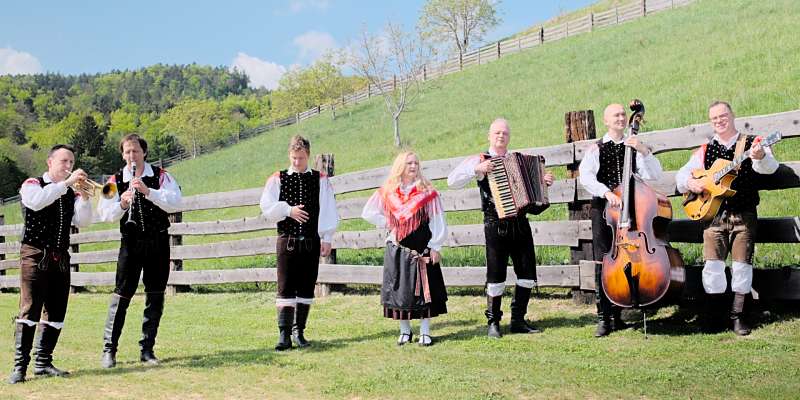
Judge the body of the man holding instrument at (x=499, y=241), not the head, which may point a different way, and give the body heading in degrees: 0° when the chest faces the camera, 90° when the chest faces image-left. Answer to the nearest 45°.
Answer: approximately 0°

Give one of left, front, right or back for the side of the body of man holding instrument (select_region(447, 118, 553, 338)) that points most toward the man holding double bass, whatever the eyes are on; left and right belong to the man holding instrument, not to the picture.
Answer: left

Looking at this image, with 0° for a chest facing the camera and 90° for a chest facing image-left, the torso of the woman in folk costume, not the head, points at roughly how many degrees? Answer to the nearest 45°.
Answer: approximately 0°

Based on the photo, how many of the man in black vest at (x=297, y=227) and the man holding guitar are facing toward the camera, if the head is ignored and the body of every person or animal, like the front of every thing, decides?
2

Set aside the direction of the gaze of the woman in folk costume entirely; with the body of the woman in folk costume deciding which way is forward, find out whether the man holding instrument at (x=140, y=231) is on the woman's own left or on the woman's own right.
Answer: on the woman's own right

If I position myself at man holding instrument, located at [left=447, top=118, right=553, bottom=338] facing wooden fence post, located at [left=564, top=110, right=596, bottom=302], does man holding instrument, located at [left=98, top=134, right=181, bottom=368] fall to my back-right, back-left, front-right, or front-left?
back-left

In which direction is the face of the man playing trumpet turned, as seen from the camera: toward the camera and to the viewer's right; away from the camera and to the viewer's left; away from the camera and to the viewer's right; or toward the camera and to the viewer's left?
toward the camera and to the viewer's right

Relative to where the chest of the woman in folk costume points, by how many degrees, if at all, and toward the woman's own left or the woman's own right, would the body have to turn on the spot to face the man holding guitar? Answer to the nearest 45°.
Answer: approximately 90° to the woman's own left

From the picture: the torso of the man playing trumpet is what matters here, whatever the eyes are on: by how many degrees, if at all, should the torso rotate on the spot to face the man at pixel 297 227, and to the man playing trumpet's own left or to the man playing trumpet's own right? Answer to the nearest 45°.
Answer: approximately 45° to the man playing trumpet's own left
